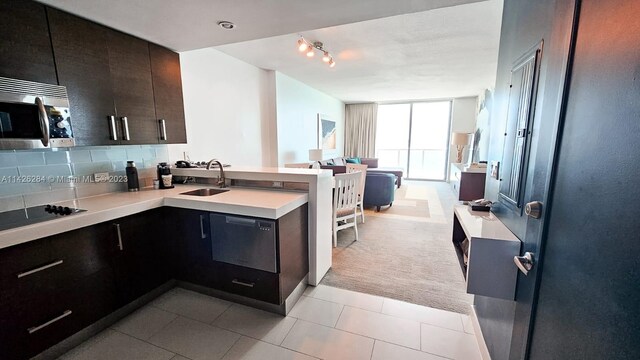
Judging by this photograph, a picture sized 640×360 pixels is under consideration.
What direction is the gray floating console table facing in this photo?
to the viewer's left

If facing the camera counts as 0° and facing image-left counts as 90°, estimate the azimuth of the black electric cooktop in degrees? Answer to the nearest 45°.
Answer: approximately 315°

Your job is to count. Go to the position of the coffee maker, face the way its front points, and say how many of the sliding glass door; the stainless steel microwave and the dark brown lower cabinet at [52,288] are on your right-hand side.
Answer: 2

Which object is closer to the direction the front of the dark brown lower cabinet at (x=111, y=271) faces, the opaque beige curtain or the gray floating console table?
the gray floating console table

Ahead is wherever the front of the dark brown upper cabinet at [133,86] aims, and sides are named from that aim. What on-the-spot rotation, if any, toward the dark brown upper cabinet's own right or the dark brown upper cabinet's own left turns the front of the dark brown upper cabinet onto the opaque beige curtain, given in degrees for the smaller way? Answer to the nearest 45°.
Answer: approximately 90° to the dark brown upper cabinet's own left

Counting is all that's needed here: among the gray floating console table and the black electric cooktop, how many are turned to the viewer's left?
1

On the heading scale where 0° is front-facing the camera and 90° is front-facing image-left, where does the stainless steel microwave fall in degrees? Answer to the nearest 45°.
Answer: approximately 315°

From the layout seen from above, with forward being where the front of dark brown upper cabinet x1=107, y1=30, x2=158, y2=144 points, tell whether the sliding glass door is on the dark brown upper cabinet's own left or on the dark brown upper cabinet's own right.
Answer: on the dark brown upper cabinet's own left

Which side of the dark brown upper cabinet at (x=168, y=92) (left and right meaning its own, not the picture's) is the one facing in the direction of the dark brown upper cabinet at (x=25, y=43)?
right

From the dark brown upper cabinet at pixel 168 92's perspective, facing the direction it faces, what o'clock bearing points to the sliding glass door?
The sliding glass door is roughly at 10 o'clock from the dark brown upper cabinet.

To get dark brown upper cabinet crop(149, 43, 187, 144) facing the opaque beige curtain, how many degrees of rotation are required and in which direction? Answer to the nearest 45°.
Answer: approximately 90° to its left

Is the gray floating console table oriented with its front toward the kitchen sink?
yes

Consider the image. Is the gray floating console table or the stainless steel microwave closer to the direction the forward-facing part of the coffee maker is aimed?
the gray floating console table
